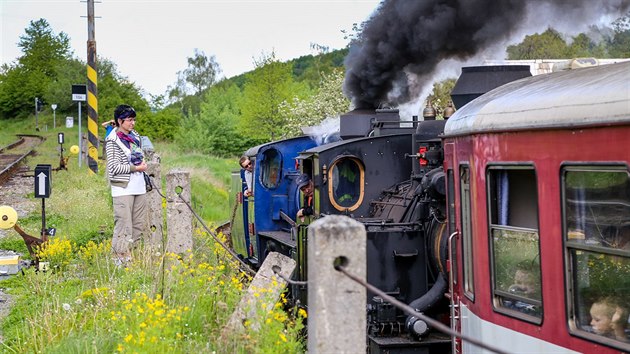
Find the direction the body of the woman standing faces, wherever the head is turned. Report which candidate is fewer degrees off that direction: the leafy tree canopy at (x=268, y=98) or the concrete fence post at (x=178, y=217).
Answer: the concrete fence post

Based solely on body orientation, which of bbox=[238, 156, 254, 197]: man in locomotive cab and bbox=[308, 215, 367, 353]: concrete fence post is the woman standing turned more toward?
the concrete fence post

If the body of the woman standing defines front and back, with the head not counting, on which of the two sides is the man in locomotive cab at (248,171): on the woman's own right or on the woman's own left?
on the woman's own left

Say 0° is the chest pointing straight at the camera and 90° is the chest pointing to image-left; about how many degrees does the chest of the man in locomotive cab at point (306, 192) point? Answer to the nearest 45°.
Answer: approximately 45°

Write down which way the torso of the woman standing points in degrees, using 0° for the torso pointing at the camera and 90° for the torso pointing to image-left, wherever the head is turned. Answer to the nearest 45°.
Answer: approximately 315°

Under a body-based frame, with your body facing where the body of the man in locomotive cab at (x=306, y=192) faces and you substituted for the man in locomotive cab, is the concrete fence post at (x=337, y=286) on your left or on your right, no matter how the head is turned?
on your left

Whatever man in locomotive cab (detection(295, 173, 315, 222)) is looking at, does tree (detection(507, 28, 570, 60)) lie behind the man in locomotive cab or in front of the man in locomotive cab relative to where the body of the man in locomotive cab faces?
behind
